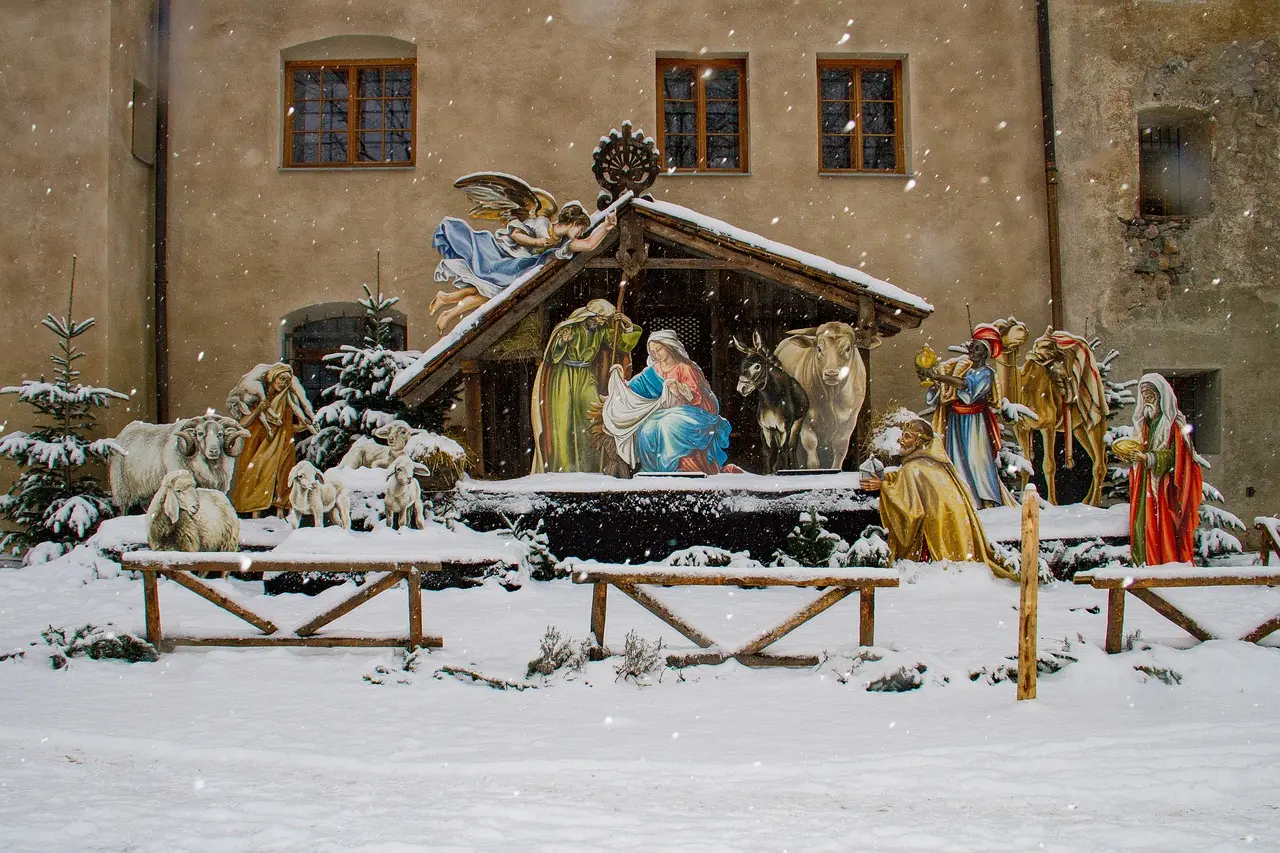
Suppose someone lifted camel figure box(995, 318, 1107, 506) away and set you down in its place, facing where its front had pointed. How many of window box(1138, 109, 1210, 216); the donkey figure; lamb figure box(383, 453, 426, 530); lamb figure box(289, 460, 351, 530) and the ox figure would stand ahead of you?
4

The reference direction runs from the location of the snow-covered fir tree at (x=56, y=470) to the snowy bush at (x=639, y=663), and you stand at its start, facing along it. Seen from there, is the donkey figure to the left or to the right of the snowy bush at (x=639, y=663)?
left

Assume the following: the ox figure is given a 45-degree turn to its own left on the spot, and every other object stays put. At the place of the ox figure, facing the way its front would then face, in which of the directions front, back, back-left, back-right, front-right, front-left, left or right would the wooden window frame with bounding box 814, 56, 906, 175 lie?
back-left

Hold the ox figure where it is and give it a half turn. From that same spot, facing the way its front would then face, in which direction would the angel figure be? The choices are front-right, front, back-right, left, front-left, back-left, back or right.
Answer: left

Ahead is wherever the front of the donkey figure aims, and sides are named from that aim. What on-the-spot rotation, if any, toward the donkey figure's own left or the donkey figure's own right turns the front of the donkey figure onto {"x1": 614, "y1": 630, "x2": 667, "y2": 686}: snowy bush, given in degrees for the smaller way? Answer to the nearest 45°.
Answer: approximately 45° to the donkey figure's own left

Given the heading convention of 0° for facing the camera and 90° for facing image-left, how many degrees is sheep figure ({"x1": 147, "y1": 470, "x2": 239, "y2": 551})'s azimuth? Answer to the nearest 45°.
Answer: approximately 45°

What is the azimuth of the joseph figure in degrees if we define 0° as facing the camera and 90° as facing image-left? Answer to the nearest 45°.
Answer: approximately 315°

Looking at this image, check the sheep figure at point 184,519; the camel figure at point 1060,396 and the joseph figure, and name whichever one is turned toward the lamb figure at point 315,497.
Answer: the camel figure

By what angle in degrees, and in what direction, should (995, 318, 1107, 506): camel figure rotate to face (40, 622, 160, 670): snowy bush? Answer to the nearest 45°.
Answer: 0° — it already faces it

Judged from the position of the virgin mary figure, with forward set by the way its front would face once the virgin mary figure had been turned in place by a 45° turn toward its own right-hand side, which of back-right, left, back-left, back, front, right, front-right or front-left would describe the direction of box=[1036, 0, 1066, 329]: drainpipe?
back-right

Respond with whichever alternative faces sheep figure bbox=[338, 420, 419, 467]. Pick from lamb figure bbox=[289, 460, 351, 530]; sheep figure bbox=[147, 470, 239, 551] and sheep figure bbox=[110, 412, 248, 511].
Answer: sheep figure bbox=[110, 412, 248, 511]
